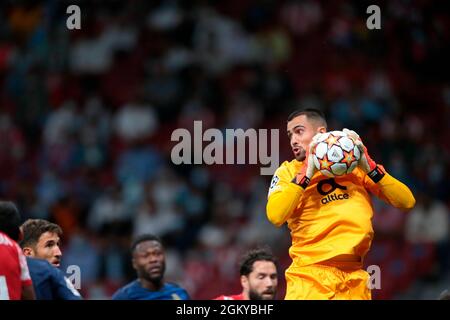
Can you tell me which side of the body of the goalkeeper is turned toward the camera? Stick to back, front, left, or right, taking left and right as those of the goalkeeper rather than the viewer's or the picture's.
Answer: front

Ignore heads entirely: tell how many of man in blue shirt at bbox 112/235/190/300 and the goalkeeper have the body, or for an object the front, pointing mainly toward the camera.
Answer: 2

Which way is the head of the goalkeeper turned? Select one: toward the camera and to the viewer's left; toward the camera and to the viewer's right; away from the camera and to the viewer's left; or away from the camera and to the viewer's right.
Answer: toward the camera and to the viewer's left

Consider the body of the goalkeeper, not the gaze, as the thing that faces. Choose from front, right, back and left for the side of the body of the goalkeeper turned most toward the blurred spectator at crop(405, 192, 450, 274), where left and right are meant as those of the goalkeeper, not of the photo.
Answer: back

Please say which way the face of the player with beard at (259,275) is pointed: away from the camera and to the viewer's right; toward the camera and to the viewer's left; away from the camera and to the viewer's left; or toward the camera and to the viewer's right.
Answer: toward the camera and to the viewer's right

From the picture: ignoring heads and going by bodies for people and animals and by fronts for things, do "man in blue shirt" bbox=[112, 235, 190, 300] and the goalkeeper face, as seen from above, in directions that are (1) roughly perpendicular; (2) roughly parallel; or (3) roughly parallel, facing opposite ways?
roughly parallel

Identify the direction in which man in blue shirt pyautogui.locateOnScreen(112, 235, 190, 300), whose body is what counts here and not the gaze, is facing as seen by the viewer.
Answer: toward the camera

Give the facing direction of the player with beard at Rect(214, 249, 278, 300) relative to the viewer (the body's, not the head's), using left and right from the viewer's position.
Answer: facing the viewer and to the right of the viewer

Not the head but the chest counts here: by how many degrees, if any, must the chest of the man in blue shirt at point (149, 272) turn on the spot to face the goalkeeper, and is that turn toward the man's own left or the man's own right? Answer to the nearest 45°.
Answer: approximately 45° to the man's own left

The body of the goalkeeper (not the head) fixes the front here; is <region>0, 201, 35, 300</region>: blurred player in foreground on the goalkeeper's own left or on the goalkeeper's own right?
on the goalkeeper's own right

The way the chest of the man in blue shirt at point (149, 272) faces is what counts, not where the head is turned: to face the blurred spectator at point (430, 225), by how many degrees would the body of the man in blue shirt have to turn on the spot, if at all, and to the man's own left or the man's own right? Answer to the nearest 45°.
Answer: approximately 135° to the man's own left
